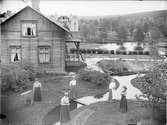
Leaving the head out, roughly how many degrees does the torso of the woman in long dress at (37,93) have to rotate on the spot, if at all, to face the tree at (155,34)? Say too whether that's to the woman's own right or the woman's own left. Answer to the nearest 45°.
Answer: approximately 90° to the woman's own left

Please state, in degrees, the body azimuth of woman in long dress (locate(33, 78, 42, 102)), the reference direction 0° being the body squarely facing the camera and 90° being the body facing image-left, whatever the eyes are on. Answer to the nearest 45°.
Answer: approximately 0°

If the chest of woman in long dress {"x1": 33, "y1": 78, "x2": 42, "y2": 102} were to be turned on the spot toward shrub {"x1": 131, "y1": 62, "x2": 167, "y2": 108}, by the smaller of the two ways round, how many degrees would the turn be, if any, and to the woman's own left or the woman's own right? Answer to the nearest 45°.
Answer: approximately 45° to the woman's own left

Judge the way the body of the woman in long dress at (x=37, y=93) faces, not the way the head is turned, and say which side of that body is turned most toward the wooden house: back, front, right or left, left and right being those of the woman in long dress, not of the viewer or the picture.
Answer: back

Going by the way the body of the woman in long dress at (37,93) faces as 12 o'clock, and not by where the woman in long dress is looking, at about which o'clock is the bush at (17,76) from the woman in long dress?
The bush is roughly at 5 o'clock from the woman in long dress.

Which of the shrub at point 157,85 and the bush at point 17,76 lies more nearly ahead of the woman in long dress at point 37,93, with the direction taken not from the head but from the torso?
the shrub
